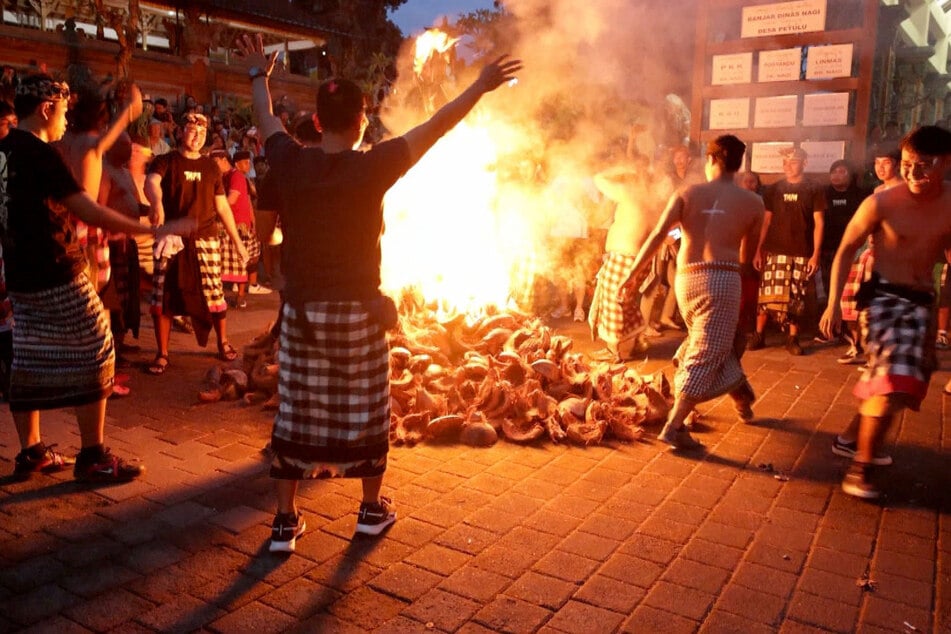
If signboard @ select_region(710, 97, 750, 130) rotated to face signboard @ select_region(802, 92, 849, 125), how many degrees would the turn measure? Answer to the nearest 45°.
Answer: approximately 90° to its left

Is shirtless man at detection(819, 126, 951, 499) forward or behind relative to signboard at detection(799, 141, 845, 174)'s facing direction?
forward

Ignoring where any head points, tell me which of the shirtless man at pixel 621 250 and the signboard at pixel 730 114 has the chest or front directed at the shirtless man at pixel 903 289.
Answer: the signboard

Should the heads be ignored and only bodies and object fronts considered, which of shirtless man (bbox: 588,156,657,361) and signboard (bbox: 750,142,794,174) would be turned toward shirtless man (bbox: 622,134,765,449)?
the signboard
